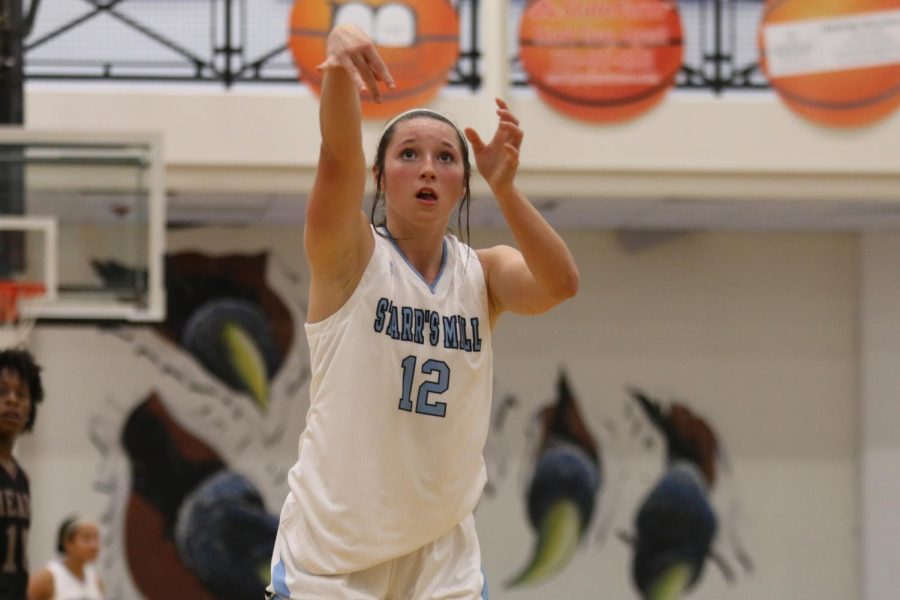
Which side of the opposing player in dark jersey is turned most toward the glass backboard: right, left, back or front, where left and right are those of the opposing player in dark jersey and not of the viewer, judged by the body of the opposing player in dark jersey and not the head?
back

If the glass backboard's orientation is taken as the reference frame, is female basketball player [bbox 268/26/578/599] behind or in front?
in front

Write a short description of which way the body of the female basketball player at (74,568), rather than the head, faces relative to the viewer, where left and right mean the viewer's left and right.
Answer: facing the viewer and to the right of the viewer

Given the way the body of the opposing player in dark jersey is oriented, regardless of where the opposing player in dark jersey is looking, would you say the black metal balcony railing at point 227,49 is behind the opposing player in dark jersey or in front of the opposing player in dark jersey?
behind

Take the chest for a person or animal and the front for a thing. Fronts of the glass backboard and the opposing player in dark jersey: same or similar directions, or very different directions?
same or similar directions

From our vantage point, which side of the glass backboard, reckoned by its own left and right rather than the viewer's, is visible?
front

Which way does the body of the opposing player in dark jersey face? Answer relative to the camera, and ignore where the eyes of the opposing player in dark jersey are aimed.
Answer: toward the camera
